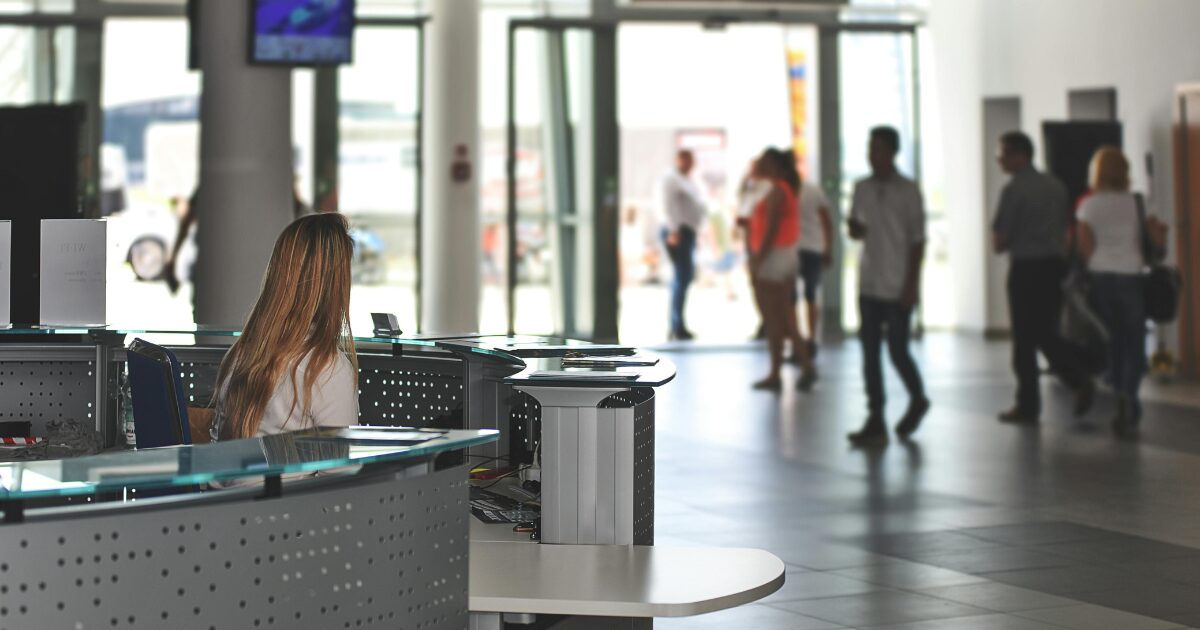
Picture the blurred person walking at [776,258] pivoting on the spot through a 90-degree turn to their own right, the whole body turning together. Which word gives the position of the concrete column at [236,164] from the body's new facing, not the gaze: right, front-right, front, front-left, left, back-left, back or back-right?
back-left

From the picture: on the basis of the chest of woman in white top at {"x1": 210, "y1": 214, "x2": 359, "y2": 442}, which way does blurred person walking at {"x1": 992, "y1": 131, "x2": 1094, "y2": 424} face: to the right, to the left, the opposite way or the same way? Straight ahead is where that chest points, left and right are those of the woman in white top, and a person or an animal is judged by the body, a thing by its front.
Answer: to the left

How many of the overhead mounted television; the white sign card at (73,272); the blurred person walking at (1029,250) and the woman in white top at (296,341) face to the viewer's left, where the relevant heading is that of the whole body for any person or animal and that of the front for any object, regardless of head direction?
1

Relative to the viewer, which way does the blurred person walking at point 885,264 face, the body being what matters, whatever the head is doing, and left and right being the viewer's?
facing the viewer and to the left of the viewer

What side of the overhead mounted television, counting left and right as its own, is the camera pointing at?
front

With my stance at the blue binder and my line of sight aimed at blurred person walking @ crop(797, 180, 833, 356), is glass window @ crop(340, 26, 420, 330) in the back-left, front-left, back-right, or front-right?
front-left

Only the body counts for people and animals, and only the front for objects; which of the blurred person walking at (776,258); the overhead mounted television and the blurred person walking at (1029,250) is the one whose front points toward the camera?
the overhead mounted television

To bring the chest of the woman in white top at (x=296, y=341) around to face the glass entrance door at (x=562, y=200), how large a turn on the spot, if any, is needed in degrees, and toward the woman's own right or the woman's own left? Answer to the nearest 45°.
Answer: approximately 45° to the woman's own left

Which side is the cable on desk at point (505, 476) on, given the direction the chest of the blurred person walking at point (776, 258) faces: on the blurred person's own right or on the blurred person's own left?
on the blurred person's own left

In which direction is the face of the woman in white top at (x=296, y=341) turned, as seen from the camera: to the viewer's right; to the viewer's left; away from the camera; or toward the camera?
away from the camera
